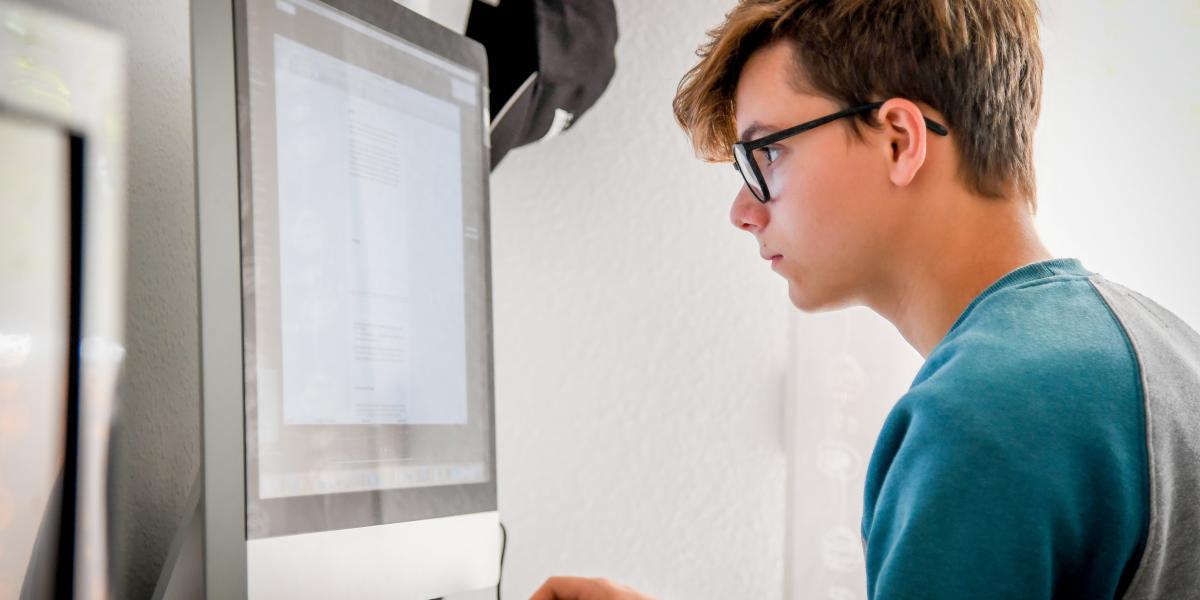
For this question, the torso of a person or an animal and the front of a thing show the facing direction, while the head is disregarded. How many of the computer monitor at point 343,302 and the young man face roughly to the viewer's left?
1

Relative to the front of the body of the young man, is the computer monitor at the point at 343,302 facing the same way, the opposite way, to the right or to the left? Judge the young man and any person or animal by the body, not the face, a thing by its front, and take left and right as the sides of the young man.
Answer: the opposite way

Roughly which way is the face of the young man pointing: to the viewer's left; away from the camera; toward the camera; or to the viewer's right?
to the viewer's left

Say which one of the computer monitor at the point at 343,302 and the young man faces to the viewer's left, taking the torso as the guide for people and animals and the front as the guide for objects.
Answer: the young man

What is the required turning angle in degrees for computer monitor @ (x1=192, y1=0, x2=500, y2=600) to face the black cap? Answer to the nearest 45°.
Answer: approximately 90° to its left

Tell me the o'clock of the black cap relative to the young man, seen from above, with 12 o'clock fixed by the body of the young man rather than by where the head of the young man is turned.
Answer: The black cap is roughly at 1 o'clock from the young man.

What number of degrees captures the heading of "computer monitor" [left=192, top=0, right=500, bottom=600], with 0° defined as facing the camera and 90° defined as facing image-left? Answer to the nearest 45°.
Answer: approximately 315°

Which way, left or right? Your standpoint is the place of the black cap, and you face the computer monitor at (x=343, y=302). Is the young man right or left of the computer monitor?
left

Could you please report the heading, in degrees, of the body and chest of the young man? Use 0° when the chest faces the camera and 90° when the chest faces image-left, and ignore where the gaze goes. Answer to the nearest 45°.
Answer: approximately 90°
